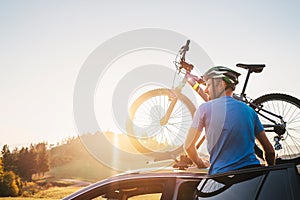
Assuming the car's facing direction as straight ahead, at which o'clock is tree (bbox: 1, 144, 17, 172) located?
The tree is roughly at 2 o'clock from the car.

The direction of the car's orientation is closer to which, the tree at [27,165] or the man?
the tree

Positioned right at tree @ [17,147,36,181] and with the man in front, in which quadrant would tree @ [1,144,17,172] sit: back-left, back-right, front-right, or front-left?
back-right

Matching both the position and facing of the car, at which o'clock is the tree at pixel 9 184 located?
The tree is roughly at 2 o'clock from the car.

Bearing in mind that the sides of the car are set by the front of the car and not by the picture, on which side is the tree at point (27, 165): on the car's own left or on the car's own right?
on the car's own right

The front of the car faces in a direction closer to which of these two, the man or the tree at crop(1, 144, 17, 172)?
the tree

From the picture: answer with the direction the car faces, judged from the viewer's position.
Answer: facing to the left of the viewer
